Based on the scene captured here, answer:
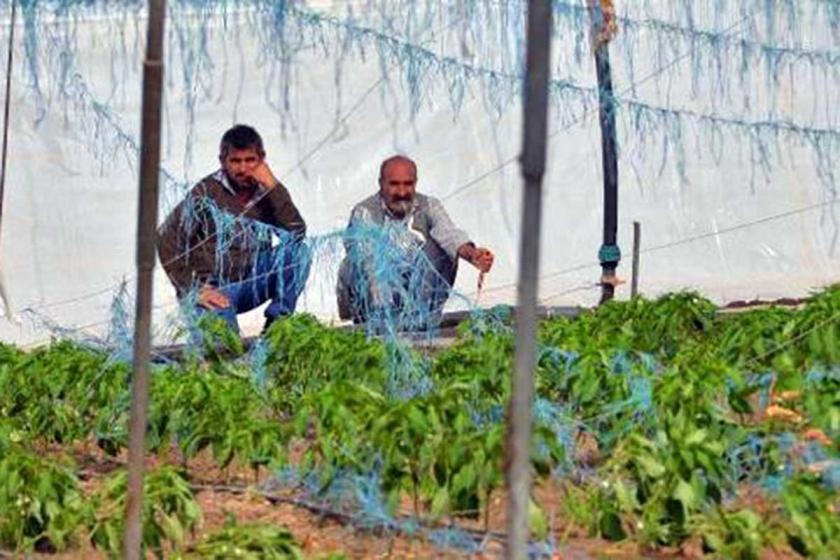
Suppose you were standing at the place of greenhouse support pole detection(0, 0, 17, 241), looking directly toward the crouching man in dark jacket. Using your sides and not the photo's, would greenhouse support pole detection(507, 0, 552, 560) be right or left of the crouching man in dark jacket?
right

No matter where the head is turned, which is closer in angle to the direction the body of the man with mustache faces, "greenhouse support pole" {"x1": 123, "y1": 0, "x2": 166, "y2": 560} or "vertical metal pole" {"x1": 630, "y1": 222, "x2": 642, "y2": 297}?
the greenhouse support pole

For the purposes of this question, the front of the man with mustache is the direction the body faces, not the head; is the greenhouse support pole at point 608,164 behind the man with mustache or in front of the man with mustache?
behind

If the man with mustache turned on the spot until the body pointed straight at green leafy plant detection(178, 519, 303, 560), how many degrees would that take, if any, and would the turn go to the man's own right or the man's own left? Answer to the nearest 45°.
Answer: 0° — they already face it

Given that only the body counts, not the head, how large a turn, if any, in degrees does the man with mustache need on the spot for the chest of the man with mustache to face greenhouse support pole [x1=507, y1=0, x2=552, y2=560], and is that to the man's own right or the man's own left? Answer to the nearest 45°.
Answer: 0° — they already face it

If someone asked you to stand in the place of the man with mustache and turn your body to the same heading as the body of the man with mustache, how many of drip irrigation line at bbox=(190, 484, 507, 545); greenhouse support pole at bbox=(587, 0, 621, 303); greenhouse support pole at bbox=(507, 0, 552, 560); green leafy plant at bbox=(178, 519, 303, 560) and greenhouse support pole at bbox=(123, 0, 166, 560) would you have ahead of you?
4

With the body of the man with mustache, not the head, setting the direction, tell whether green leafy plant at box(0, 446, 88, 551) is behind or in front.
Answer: in front

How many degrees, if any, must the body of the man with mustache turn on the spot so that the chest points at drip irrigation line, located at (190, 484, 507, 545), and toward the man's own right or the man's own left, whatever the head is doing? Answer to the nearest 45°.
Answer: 0° — they already face it

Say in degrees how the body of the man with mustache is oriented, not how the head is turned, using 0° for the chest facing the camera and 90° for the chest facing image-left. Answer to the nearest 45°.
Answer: approximately 0°

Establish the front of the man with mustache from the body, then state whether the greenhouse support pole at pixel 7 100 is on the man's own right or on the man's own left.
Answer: on the man's own right
